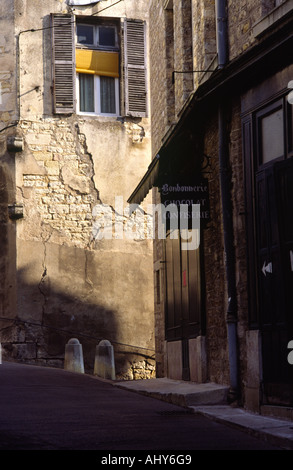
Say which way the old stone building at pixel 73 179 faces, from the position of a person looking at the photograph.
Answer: facing the viewer

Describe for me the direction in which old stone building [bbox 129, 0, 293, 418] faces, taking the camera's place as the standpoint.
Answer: facing the viewer and to the left of the viewer

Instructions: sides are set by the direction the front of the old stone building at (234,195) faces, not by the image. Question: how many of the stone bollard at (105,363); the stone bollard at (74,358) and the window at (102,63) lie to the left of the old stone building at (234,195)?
0

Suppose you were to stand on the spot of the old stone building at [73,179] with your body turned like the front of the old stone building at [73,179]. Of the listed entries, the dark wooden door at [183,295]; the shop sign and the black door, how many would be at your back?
0
